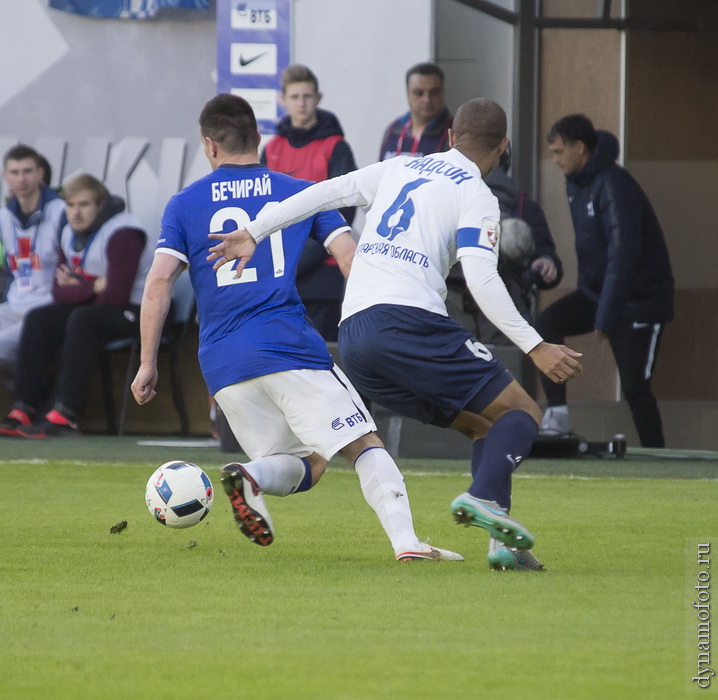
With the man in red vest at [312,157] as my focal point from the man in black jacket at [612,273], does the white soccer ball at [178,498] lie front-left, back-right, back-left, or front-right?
front-left

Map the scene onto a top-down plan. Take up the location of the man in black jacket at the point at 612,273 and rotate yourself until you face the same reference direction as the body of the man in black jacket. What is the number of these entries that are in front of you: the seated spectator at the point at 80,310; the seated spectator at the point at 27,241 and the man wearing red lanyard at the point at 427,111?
3

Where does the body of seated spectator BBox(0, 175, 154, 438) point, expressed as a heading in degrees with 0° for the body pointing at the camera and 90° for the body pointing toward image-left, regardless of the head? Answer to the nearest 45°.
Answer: approximately 45°

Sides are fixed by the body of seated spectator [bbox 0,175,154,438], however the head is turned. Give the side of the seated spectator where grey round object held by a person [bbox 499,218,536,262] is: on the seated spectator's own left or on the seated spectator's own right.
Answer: on the seated spectator's own left

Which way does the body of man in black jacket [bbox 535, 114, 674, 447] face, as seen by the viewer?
to the viewer's left

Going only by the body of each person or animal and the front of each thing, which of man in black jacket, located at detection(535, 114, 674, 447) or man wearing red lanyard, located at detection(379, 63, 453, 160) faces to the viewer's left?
the man in black jacket

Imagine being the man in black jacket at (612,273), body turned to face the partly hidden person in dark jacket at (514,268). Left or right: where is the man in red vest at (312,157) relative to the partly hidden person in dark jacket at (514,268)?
right

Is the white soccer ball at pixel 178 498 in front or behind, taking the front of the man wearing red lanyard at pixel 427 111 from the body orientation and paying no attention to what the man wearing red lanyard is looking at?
in front

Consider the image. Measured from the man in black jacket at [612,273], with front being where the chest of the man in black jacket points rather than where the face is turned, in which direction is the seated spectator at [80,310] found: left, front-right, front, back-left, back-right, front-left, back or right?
front

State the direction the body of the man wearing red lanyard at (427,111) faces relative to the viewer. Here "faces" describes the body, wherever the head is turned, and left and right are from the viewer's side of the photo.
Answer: facing the viewer

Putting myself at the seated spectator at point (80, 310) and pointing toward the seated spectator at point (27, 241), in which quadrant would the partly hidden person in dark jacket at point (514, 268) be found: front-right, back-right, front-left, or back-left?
back-right

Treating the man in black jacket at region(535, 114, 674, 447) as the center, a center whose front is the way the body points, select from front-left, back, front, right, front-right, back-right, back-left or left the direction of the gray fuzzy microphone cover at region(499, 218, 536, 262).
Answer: front-left

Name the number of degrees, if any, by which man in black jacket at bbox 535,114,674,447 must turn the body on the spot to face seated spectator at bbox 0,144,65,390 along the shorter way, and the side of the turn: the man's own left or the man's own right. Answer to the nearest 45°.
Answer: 0° — they already face them

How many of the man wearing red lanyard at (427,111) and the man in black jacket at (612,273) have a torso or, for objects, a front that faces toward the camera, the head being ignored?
1

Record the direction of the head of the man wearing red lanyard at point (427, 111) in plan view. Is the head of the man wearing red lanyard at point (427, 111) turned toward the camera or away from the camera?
toward the camera

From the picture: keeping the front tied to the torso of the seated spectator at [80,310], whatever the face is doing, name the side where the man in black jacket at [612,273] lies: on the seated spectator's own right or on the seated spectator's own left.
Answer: on the seated spectator's own left

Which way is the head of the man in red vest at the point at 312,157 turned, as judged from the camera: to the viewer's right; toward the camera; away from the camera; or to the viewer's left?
toward the camera

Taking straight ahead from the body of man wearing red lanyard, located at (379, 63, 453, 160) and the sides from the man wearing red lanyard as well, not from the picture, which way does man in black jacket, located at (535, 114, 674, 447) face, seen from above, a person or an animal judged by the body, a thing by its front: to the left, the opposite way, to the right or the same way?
to the right
